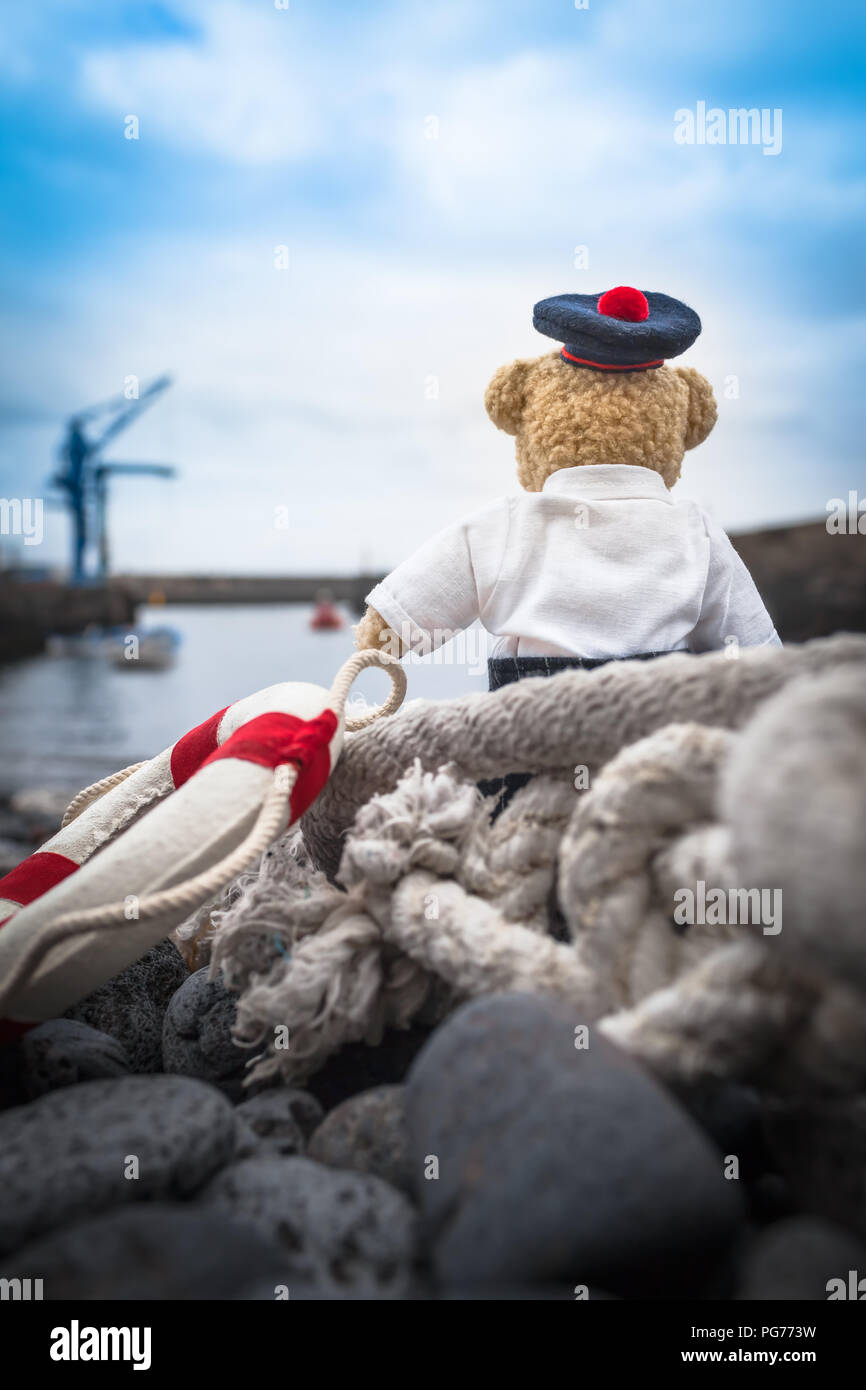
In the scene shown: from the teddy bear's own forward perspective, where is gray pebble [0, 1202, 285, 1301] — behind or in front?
behind

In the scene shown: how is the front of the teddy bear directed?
away from the camera

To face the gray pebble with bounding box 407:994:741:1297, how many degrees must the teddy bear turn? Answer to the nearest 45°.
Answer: approximately 180°

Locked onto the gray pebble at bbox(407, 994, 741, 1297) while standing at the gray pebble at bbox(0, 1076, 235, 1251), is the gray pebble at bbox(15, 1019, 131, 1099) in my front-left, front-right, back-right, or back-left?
back-left

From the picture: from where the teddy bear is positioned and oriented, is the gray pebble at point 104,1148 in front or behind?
behind

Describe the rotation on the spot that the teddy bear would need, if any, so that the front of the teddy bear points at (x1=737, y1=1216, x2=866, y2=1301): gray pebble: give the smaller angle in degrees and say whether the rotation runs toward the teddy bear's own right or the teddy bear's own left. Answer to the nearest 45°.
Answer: approximately 180°
